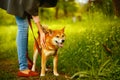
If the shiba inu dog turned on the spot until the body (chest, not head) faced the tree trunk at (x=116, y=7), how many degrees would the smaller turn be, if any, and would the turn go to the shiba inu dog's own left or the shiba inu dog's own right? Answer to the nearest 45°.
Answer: approximately 90° to the shiba inu dog's own left
